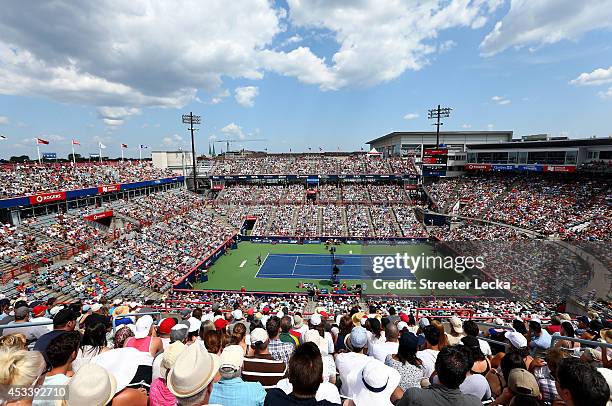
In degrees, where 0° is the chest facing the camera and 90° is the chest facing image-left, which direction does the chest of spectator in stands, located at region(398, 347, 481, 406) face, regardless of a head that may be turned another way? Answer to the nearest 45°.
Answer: approximately 180°

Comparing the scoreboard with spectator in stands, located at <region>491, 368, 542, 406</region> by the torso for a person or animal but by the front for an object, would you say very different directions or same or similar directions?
very different directions

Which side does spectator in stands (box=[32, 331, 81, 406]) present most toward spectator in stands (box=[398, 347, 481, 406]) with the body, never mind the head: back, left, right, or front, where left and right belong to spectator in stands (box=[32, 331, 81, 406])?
right

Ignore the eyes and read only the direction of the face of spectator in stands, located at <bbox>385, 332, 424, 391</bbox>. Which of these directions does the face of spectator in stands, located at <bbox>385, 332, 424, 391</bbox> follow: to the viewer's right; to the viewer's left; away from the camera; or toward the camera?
away from the camera

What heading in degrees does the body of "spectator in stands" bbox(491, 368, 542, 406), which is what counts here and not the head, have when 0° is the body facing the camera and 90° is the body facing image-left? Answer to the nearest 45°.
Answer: approximately 180°

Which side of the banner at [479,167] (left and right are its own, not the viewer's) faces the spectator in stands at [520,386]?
front

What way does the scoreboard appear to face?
toward the camera

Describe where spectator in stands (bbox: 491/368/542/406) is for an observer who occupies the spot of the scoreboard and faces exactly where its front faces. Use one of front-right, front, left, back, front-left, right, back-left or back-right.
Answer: front

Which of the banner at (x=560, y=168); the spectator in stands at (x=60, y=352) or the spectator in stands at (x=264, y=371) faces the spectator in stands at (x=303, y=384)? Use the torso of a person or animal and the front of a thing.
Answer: the banner

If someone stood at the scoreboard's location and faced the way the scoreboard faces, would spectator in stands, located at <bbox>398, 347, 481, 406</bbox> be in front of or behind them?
in front

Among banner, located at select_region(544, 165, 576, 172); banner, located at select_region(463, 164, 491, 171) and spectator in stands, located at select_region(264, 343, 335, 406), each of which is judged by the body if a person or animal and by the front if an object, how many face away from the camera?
1

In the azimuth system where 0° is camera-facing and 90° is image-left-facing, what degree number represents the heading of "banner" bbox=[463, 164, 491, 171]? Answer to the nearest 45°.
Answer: approximately 0°

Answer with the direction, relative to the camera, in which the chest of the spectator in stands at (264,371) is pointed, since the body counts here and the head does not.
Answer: away from the camera

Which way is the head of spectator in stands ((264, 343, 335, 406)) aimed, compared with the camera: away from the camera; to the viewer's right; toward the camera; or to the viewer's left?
away from the camera

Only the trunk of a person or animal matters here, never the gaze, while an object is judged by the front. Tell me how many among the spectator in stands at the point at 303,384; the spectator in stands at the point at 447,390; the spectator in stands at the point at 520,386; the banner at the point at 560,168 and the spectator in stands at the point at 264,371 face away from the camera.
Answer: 4

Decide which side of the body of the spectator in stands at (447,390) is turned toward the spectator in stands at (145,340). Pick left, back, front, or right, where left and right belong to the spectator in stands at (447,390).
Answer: left

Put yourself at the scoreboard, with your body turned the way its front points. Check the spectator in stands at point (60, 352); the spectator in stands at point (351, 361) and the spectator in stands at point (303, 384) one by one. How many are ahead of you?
3

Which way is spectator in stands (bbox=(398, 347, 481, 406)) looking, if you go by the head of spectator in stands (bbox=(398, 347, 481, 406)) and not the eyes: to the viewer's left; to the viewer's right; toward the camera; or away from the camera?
away from the camera

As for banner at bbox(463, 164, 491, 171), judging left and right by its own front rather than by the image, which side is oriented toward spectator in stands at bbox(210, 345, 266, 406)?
front

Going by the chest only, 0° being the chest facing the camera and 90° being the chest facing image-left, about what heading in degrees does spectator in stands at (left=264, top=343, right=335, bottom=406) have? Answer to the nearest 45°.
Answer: approximately 180°

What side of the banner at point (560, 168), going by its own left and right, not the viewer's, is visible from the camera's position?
front

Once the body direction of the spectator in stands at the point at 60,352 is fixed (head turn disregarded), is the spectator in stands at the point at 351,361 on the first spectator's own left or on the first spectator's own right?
on the first spectator's own right
